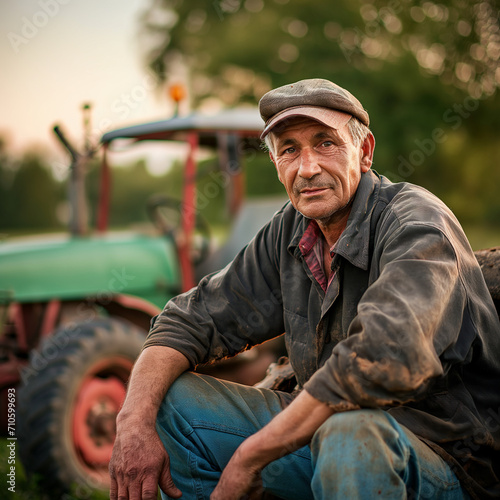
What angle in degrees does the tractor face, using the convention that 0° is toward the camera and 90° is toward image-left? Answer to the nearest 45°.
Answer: approximately 45°

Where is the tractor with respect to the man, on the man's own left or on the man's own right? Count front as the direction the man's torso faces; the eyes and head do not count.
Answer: on the man's own right

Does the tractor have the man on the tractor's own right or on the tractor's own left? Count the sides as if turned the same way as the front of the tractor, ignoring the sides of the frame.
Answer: on the tractor's own left

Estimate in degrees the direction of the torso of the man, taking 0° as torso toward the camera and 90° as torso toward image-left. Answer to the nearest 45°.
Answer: approximately 45°
